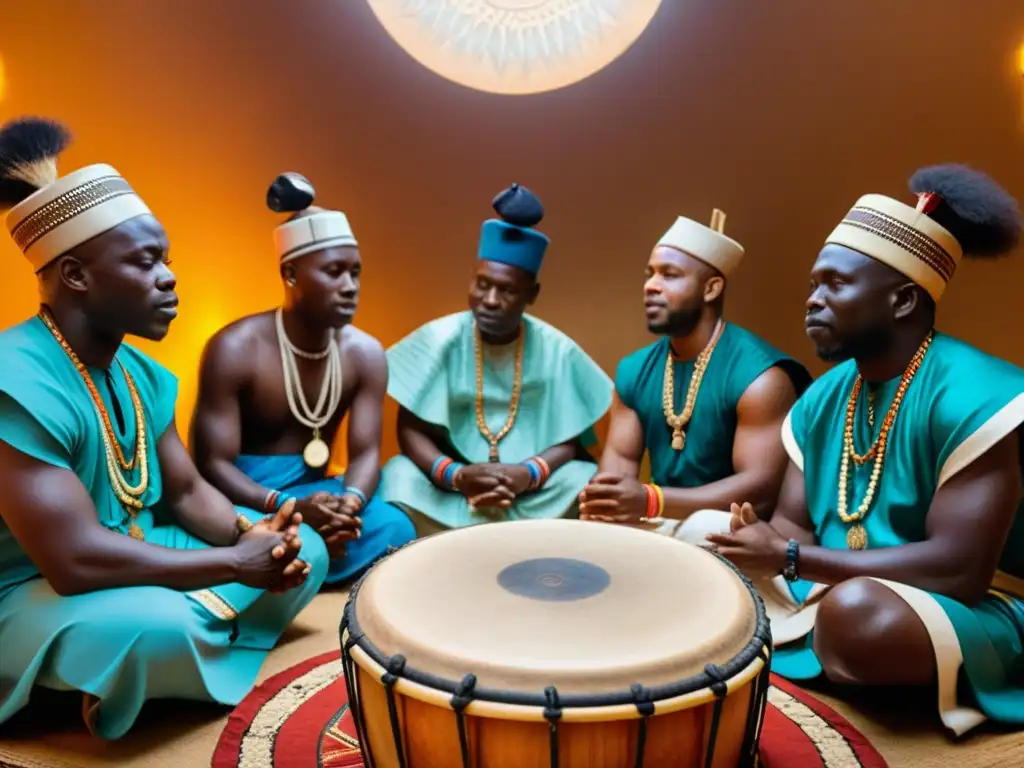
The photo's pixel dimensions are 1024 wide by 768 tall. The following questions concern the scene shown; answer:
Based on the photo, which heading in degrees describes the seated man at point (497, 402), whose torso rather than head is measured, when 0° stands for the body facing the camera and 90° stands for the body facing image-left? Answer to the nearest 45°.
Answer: approximately 0°

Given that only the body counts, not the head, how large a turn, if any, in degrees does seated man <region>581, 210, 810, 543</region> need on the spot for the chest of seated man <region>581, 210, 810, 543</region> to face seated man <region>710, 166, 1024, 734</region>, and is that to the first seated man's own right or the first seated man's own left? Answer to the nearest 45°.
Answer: approximately 90° to the first seated man's own left

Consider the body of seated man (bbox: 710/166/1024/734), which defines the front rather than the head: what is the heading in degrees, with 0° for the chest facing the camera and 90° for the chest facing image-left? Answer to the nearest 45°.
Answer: approximately 45°

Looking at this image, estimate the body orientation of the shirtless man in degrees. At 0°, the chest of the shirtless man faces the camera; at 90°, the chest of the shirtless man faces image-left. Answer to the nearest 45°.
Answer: approximately 315°

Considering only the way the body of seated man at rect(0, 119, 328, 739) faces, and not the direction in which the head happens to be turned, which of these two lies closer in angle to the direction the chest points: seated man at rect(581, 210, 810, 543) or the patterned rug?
the patterned rug

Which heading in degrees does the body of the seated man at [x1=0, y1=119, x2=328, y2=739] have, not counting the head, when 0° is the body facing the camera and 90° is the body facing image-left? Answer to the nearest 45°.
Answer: approximately 315°

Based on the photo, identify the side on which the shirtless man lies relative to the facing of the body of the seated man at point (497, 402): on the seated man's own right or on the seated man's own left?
on the seated man's own right

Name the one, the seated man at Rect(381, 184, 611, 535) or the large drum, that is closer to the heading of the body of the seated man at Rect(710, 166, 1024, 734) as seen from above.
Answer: the large drum

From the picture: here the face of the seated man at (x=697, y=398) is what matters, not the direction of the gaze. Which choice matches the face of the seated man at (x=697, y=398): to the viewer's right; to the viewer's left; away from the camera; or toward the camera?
to the viewer's left

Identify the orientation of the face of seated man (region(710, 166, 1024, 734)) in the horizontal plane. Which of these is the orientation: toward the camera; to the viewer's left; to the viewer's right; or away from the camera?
to the viewer's left
